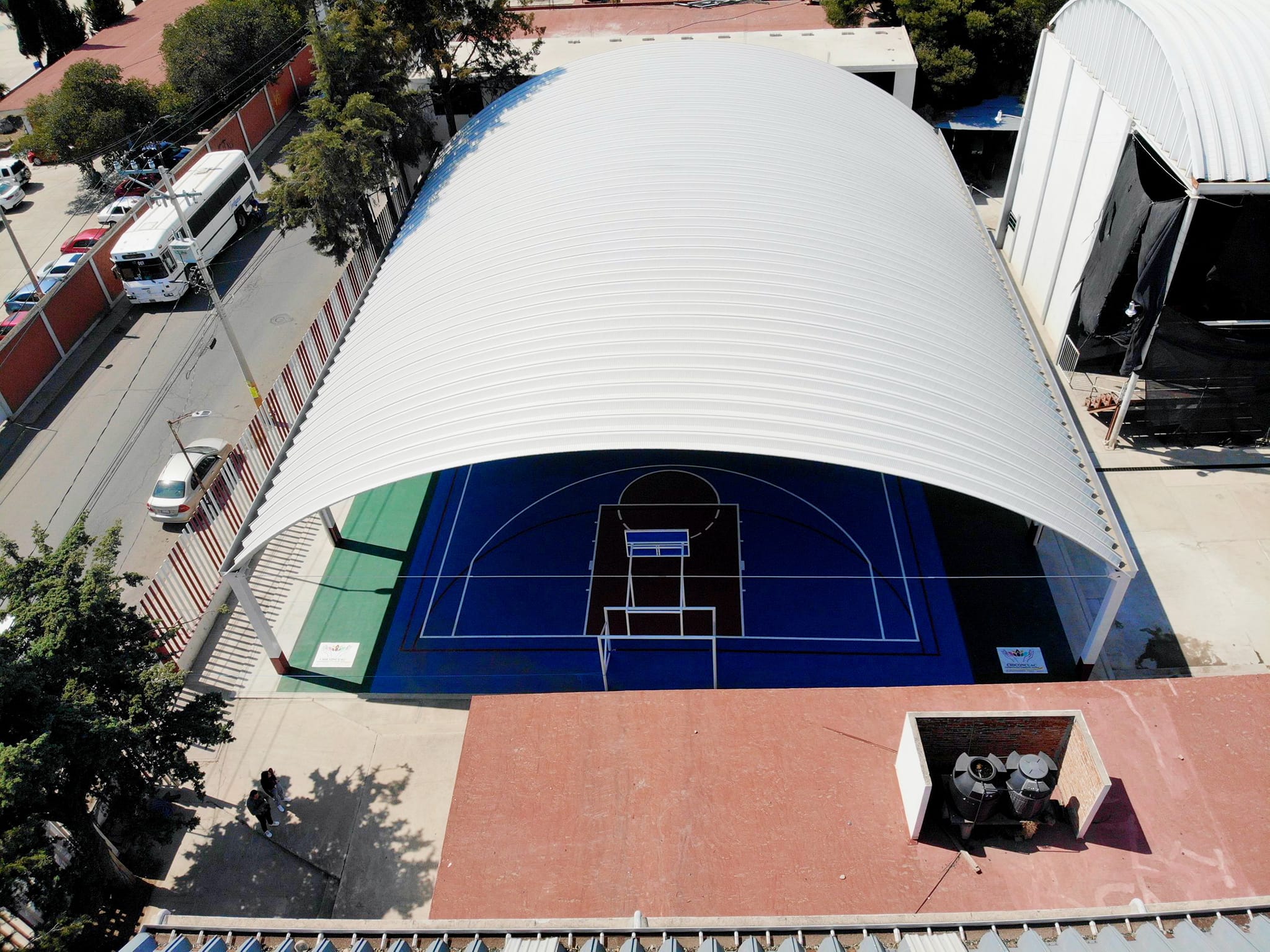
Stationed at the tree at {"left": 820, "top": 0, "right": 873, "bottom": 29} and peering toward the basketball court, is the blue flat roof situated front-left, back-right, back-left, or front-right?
front-left

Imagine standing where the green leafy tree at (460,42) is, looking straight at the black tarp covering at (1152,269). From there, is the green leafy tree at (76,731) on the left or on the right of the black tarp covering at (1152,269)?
right

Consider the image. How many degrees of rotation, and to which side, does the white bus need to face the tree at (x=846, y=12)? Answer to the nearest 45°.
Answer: approximately 135° to its left

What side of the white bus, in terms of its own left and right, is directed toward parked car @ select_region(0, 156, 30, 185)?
right

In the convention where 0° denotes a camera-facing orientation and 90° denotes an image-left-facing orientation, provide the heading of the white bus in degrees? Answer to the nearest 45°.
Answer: approximately 45°

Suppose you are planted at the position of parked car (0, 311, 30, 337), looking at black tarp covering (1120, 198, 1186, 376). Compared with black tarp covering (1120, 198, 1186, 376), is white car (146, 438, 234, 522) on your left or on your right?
right

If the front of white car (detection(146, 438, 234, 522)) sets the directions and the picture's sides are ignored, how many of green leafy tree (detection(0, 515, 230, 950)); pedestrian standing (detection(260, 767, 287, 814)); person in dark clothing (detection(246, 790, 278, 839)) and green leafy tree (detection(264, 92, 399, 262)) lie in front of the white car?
1

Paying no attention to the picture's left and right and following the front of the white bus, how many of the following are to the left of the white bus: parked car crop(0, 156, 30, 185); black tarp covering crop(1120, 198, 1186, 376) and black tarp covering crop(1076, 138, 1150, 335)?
2
